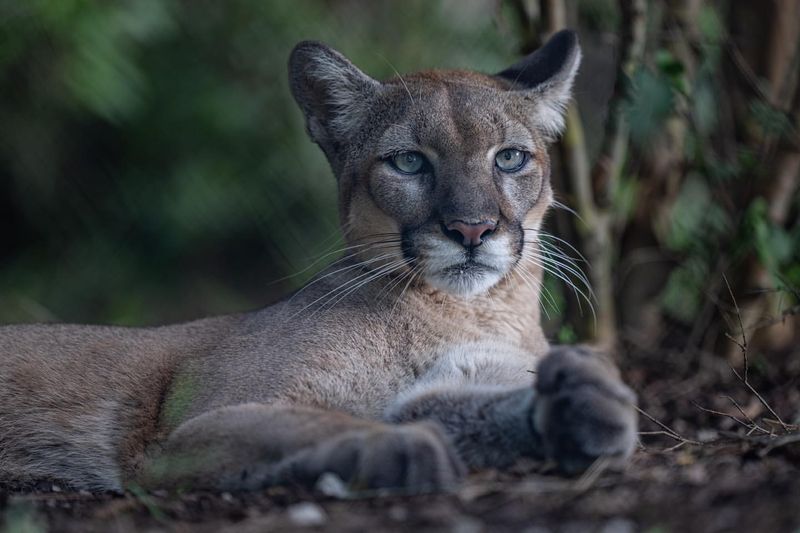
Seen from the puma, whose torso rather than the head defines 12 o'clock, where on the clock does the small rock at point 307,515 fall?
The small rock is roughly at 2 o'clock from the puma.
